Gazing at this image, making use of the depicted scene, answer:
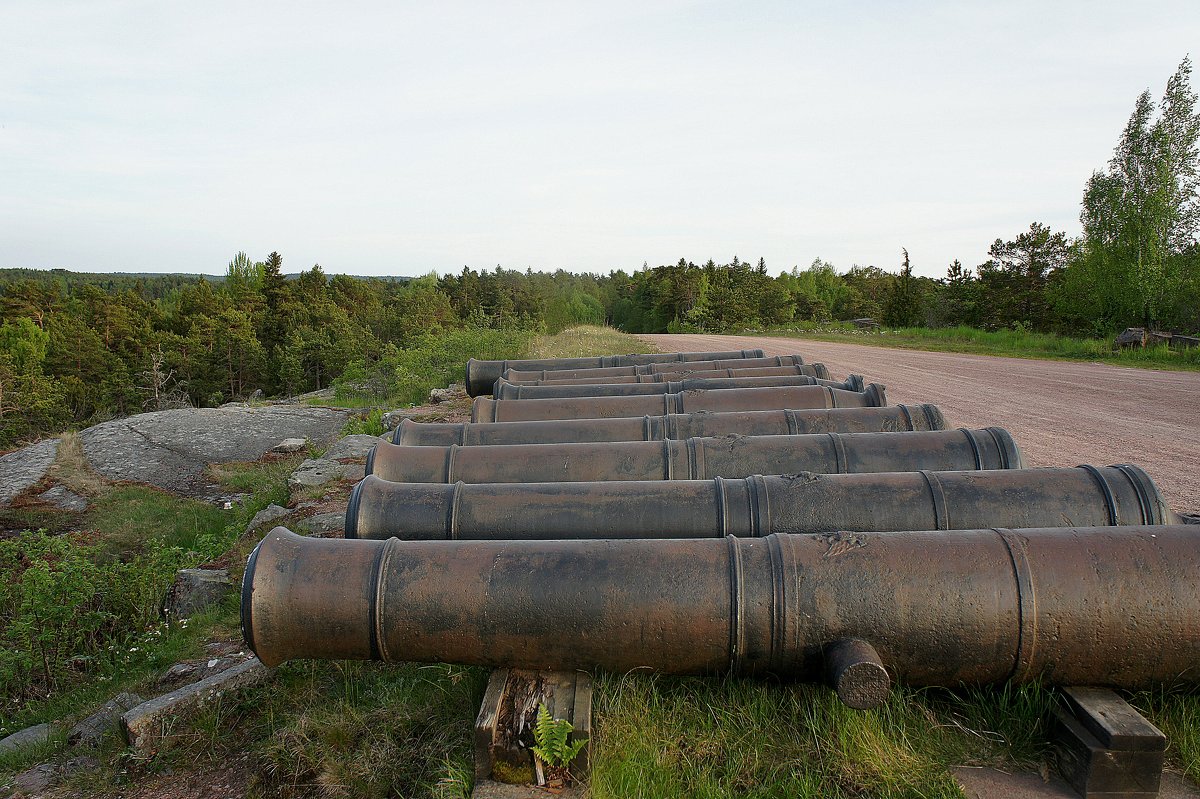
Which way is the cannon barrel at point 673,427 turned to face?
to the viewer's left

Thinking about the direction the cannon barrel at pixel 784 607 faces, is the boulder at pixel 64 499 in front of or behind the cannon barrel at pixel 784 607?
in front

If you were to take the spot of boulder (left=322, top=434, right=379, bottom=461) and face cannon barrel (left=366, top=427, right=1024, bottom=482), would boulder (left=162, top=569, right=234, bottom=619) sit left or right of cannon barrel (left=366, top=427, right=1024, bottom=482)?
right

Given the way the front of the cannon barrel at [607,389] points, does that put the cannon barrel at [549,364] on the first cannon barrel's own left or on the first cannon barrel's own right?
on the first cannon barrel's own right

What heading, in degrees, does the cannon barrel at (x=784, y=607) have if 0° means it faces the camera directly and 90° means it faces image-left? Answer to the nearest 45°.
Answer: approximately 90°

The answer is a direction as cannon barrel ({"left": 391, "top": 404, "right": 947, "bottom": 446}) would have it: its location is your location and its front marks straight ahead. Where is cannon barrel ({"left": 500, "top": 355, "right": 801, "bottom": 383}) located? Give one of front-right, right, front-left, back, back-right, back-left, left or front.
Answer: right

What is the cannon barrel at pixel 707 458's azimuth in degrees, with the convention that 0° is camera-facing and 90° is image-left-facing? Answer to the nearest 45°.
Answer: approximately 90°

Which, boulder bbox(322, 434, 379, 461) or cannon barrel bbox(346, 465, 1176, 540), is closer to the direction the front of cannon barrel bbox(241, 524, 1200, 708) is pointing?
the boulder

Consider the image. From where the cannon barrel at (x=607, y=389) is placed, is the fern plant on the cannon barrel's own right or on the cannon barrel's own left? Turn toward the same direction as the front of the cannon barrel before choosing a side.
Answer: on the cannon barrel's own left

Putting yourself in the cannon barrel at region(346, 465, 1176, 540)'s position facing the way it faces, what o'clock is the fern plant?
The fern plant is roughly at 10 o'clock from the cannon barrel.

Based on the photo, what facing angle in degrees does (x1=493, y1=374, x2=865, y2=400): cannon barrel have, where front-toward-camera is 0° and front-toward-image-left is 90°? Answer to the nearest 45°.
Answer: approximately 90°

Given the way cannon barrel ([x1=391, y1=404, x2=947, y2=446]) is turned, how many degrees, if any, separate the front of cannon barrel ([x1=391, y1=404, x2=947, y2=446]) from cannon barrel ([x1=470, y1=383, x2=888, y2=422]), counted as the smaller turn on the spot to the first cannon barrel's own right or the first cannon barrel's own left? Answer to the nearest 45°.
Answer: approximately 90° to the first cannon barrel's own right

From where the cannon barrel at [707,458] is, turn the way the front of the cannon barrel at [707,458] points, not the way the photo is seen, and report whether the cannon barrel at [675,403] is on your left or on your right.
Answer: on your right

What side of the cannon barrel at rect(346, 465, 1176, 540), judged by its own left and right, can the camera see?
left

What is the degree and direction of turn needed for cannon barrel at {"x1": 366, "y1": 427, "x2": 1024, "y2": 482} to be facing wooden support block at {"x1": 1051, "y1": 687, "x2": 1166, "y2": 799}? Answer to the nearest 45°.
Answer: approximately 135° to its left

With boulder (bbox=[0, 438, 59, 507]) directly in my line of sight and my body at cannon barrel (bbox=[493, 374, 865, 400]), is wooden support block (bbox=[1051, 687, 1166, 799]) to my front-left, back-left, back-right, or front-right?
back-left
